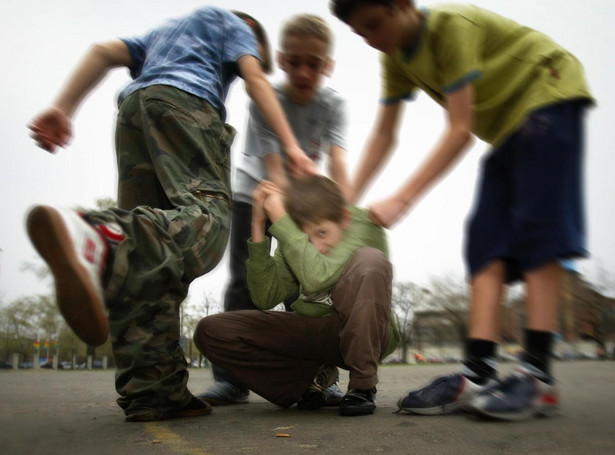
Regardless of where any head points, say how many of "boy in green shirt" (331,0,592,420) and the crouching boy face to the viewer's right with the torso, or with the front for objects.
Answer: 0

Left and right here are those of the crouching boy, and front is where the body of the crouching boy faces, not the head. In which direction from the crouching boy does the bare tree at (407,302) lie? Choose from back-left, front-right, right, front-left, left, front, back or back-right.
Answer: back-right

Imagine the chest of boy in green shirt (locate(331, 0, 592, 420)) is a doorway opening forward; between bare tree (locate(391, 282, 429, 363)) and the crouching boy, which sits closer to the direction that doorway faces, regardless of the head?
the crouching boy

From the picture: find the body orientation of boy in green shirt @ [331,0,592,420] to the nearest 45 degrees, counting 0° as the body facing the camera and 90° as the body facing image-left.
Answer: approximately 90°

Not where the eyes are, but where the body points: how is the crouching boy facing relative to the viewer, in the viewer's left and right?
facing the viewer and to the left of the viewer

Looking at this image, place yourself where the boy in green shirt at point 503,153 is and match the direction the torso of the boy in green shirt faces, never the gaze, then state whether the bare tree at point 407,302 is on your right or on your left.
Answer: on your right

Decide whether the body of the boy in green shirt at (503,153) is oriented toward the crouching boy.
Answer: yes

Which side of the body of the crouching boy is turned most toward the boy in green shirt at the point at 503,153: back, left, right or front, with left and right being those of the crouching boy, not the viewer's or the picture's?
left
